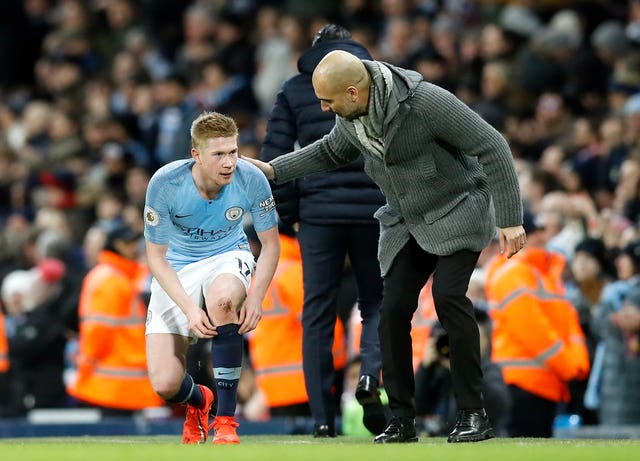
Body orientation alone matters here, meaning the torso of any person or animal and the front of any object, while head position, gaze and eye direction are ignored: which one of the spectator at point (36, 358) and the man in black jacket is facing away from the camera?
the man in black jacket

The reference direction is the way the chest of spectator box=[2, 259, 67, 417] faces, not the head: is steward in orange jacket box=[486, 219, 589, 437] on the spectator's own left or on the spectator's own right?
on the spectator's own left

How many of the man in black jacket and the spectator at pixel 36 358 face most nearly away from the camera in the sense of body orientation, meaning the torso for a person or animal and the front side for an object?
1

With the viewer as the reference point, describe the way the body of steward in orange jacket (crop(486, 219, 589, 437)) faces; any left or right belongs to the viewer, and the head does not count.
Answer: facing away from the viewer and to the right of the viewer

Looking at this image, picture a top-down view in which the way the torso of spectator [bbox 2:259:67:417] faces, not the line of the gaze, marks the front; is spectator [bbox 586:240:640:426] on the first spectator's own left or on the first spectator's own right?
on the first spectator's own left

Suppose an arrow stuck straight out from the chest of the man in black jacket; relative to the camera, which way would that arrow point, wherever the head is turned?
away from the camera
